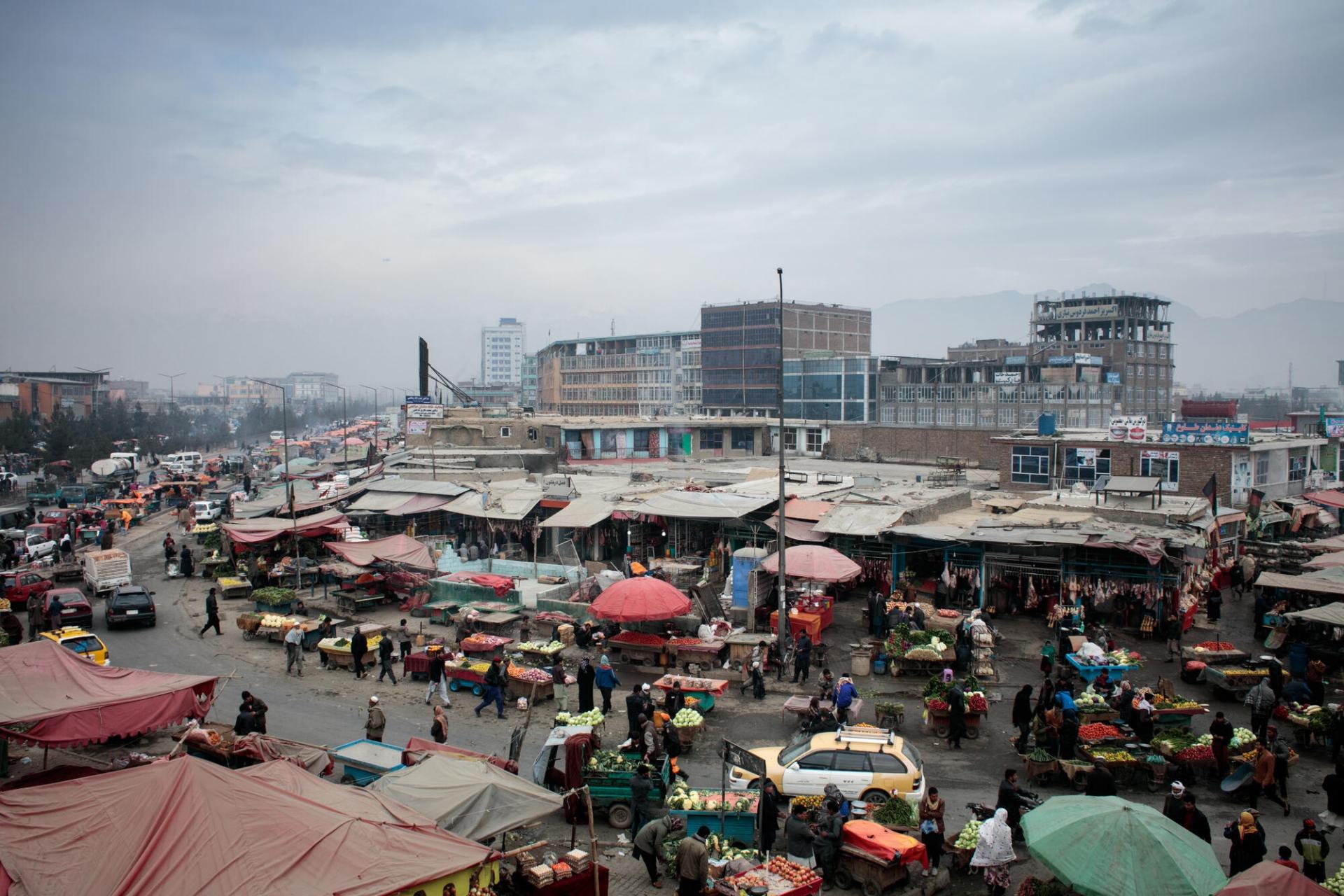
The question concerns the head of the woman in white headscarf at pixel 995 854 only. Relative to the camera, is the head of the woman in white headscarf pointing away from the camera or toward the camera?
away from the camera

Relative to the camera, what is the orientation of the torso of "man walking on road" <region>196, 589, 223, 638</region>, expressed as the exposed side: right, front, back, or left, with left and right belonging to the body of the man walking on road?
right

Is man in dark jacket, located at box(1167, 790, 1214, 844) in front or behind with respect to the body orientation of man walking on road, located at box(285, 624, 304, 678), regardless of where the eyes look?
in front

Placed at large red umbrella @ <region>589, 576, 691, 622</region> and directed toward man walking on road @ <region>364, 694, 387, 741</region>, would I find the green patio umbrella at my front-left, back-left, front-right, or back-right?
front-left
